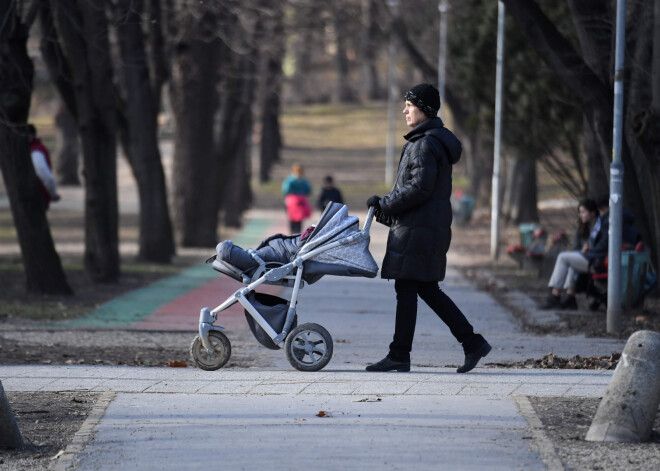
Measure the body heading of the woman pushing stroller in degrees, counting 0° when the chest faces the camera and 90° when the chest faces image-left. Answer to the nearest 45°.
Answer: approximately 90°

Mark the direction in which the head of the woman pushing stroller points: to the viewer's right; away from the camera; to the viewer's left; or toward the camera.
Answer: to the viewer's left

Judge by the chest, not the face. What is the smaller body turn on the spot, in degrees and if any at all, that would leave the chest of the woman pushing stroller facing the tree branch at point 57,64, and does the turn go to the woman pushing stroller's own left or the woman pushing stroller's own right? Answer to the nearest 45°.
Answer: approximately 45° to the woman pushing stroller's own right

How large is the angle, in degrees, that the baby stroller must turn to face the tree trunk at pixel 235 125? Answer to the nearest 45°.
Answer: approximately 90° to its right

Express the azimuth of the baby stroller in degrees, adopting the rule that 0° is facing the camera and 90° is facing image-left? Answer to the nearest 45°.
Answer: approximately 90°

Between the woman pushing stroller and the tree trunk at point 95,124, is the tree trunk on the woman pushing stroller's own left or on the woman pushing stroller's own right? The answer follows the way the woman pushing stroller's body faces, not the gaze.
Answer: on the woman pushing stroller's own right

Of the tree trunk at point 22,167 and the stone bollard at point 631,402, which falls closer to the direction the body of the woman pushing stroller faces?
the tree trunk
